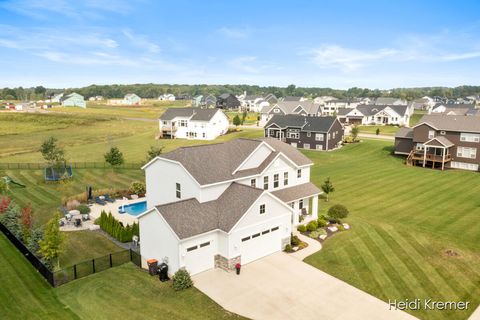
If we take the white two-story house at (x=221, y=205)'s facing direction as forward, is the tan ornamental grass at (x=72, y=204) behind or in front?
behind

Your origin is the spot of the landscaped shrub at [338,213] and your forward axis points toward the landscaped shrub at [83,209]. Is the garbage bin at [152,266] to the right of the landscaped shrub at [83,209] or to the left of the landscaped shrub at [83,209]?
left

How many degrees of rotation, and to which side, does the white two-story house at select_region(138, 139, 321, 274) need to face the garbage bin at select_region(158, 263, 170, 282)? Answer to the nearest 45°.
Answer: approximately 90° to its right

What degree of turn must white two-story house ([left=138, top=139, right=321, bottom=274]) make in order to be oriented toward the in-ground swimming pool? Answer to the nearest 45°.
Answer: approximately 180°

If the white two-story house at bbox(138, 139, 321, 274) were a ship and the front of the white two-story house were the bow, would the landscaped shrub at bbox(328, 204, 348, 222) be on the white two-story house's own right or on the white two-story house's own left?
on the white two-story house's own left

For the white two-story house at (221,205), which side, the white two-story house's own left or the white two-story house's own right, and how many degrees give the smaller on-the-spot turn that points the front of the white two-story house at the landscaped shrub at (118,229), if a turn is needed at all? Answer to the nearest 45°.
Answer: approximately 135° to the white two-story house's own right

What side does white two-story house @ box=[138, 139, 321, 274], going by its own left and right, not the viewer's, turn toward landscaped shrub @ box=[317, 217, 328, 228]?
left

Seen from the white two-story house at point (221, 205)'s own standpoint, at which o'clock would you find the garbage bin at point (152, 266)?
The garbage bin is roughly at 3 o'clock from the white two-story house.

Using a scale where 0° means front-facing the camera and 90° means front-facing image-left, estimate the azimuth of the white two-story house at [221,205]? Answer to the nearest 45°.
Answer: approximately 315°
